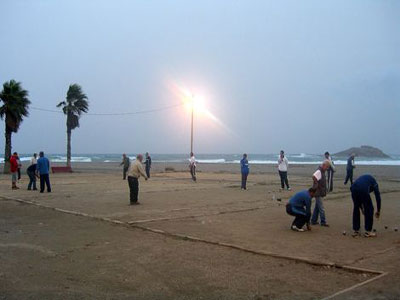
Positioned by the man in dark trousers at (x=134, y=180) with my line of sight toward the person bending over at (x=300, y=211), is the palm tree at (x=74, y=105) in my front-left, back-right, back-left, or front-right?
back-left

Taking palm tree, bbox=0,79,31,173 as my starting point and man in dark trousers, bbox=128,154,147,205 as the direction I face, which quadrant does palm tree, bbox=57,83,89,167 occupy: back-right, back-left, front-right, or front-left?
back-left

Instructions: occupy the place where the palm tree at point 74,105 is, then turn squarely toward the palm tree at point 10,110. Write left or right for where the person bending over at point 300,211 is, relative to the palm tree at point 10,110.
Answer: left

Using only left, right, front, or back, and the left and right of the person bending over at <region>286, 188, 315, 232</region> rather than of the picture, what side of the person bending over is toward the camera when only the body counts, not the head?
right
